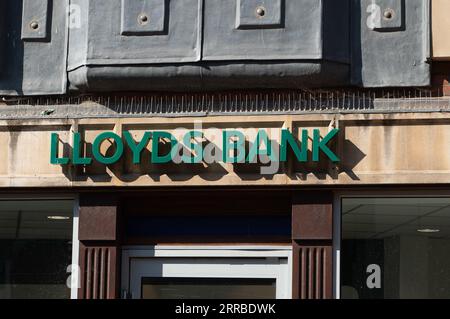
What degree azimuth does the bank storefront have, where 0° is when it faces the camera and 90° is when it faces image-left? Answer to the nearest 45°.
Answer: approximately 0°

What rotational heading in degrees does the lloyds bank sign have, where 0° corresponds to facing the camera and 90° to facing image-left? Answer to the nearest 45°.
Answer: approximately 0°
